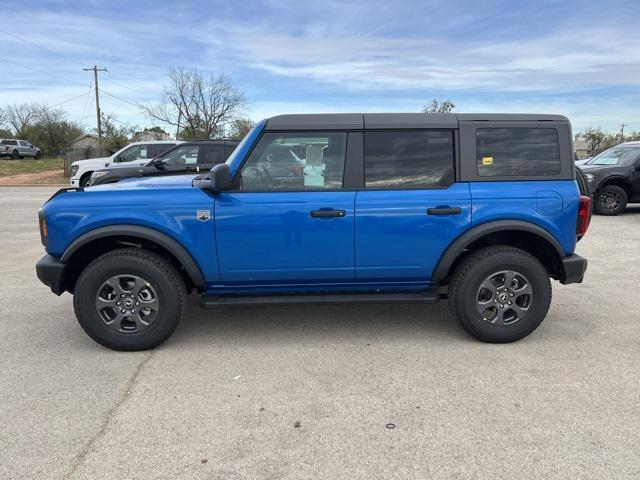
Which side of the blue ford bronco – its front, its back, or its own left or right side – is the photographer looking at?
left

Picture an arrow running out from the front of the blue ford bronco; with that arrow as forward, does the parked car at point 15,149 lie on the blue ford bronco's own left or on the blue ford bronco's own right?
on the blue ford bronco's own right

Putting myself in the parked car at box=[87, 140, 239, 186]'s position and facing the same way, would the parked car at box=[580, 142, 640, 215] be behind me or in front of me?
behind

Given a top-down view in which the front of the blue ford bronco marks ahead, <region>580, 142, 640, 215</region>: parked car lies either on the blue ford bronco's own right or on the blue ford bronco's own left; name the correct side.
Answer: on the blue ford bronco's own right

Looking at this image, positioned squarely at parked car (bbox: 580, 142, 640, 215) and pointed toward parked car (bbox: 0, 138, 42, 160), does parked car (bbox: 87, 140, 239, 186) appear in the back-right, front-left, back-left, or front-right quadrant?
front-left

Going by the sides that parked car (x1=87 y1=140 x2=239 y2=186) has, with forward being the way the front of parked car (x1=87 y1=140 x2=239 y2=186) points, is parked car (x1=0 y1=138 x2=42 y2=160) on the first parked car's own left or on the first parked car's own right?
on the first parked car's own right

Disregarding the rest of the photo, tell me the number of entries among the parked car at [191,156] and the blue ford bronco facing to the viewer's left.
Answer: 2

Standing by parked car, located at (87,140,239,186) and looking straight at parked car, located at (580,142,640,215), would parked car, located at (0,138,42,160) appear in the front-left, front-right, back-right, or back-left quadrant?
back-left

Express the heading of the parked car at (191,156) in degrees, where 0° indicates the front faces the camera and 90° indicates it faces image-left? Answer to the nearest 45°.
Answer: approximately 90°

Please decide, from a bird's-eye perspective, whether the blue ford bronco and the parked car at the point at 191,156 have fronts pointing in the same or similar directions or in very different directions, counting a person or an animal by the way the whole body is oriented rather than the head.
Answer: same or similar directions

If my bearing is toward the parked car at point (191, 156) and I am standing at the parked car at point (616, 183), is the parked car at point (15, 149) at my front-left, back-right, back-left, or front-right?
front-right

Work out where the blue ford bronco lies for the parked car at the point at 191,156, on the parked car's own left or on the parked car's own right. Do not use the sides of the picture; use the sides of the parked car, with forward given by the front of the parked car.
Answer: on the parked car's own left
